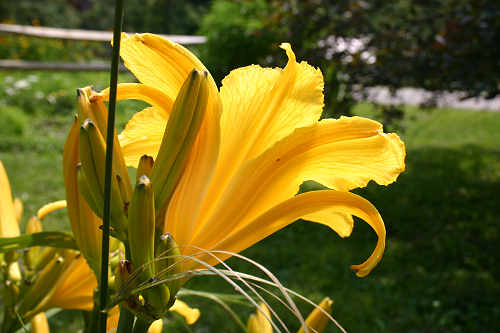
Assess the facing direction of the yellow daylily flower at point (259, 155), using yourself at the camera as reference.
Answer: facing away from the viewer and to the right of the viewer

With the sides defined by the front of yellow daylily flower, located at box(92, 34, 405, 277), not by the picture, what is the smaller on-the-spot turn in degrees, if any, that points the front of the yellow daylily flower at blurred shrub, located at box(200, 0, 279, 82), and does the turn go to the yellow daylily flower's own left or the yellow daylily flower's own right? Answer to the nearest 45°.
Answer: approximately 45° to the yellow daylily flower's own left
